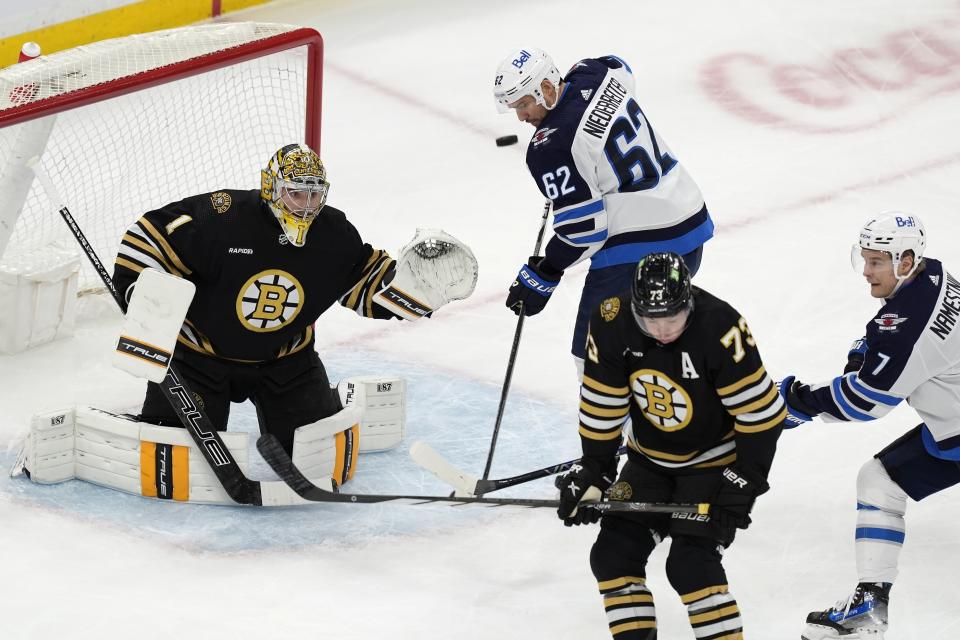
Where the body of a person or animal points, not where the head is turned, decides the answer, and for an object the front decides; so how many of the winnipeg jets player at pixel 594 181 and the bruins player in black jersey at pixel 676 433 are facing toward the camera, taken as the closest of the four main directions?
1

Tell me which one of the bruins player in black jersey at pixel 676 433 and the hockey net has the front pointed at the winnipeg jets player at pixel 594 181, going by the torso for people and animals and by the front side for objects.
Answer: the hockey net

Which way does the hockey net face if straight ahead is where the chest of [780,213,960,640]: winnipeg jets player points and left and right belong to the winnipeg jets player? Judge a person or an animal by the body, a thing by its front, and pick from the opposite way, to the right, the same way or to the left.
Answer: the opposite way

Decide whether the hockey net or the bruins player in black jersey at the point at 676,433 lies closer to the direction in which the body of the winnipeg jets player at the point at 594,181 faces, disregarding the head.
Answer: the hockey net

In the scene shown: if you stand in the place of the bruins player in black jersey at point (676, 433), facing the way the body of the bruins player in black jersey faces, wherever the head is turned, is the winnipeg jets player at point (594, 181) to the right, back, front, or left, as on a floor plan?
back

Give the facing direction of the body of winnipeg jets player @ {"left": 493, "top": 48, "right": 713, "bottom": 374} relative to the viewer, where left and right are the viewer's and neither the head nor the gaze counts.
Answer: facing away from the viewer and to the left of the viewer

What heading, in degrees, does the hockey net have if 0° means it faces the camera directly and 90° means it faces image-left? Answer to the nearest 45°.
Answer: approximately 315°

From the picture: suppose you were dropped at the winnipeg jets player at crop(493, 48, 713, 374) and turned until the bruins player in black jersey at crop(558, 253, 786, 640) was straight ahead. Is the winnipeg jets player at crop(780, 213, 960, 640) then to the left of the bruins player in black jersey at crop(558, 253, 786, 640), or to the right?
left

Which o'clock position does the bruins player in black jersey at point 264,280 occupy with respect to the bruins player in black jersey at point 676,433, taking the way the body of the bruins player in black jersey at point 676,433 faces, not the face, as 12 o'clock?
the bruins player in black jersey at point 264,280 is roughly at 4 o'clock from the bruins player in black jersey at point 676,433.

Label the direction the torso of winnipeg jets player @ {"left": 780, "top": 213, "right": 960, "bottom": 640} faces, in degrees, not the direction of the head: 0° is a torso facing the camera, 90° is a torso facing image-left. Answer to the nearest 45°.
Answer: approximately 90°

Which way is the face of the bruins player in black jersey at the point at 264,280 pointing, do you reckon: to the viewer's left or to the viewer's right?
to the viewer's right

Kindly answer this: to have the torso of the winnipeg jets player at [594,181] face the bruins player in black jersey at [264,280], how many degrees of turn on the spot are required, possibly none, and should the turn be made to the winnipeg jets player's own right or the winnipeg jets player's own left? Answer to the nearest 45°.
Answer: approximately 45° to the winnipeg jets player's own left

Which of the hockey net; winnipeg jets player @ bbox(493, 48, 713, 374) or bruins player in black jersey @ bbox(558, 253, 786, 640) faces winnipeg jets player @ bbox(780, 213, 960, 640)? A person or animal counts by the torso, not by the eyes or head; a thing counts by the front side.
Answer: the hockey net
